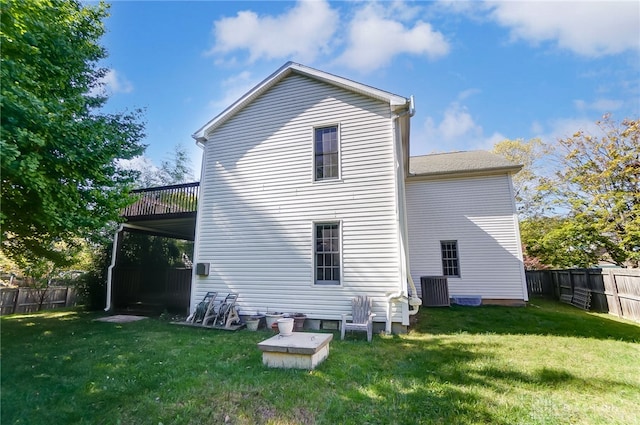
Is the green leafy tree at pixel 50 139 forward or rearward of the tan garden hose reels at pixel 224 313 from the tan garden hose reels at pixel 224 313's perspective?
forward

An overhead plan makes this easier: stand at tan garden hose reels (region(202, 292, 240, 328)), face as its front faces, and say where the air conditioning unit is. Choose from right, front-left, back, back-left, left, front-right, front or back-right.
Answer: back-left

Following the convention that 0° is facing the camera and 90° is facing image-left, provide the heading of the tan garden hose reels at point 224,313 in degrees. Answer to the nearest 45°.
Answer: approximately 45°

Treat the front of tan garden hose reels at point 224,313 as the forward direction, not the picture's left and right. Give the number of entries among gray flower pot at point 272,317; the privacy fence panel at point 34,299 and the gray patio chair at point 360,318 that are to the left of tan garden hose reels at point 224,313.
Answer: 2

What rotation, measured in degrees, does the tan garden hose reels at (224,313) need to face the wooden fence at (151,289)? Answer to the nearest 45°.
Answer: approximately 90° to its right

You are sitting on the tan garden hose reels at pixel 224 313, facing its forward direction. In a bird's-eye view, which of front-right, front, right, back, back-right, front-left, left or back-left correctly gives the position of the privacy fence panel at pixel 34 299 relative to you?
right
